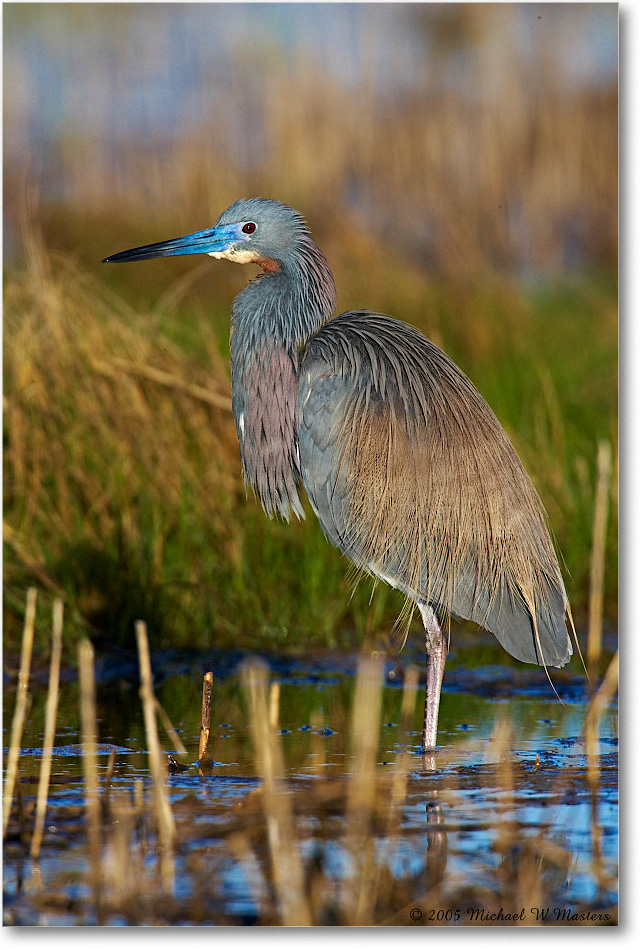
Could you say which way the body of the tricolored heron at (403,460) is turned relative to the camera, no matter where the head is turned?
to the viewer's left

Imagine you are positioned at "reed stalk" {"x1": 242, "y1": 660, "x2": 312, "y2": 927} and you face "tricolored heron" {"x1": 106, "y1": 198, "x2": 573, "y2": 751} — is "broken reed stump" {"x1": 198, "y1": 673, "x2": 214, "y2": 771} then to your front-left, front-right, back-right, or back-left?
front-left

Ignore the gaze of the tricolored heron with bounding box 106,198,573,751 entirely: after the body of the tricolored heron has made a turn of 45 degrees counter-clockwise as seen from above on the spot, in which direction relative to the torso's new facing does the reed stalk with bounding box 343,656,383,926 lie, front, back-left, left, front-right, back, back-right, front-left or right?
front-left

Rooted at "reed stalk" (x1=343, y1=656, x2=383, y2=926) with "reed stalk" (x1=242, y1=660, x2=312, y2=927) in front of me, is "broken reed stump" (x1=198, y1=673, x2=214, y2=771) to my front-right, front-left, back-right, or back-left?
front-right

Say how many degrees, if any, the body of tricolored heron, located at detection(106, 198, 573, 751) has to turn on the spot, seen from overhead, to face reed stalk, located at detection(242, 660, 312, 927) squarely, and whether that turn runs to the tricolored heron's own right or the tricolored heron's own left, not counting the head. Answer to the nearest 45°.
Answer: approximately 90° to the tricolored heron's own left

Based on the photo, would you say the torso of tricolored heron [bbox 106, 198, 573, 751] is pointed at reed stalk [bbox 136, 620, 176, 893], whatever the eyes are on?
no
